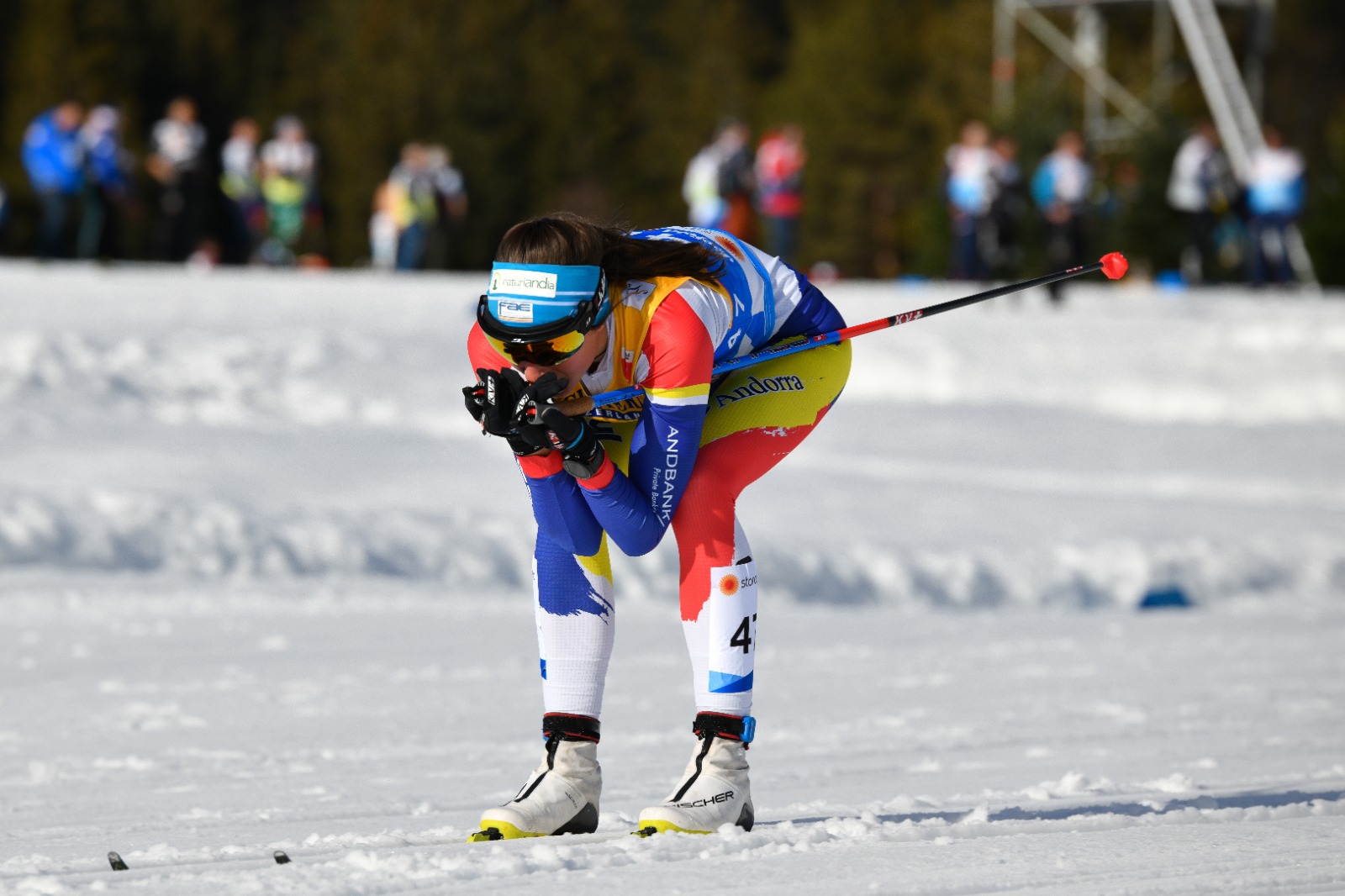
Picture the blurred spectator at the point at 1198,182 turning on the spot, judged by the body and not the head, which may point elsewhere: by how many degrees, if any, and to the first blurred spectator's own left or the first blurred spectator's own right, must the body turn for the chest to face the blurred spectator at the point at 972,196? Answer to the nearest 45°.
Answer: approximately 135° to the first blurred spectator's own right

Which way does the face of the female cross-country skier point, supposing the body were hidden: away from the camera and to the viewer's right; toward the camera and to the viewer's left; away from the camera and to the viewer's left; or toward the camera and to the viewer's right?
toward the camera and to the viewer's left

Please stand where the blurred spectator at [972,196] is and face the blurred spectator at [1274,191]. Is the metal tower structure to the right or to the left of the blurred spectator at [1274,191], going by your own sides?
left

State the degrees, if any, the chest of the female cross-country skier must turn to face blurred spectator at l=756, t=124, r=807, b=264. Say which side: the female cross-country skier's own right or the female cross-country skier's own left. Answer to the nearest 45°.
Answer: approximately 135° to the female cross-country skier's own right
